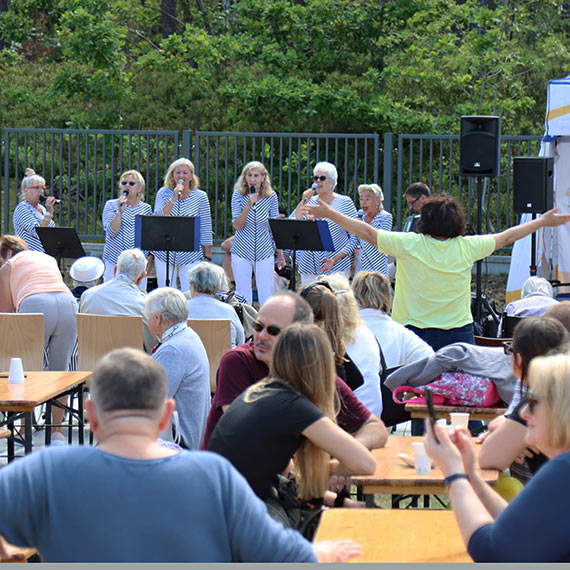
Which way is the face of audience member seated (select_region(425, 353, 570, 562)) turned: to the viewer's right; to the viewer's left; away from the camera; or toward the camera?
to the viewer's left

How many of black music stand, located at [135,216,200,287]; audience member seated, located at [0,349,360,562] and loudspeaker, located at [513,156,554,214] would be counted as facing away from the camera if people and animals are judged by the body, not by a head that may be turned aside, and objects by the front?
2

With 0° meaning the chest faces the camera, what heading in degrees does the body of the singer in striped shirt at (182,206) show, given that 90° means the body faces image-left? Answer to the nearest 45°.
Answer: approximately 0°

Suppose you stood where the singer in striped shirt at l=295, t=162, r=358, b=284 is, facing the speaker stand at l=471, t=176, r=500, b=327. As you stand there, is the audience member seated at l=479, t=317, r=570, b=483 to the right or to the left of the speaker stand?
right

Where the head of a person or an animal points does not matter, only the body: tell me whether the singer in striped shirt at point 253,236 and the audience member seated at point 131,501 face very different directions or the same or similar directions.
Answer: very different directions

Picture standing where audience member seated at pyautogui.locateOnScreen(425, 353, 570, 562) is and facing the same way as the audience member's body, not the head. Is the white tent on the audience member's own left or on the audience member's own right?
on the audience member's own right

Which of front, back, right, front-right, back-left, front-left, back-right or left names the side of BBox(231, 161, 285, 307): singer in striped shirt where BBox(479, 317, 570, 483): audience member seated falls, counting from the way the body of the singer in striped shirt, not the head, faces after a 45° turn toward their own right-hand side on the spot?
front-left

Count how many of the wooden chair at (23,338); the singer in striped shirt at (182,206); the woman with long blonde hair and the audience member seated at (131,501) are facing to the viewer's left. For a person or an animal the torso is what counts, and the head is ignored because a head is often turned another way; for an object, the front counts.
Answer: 0

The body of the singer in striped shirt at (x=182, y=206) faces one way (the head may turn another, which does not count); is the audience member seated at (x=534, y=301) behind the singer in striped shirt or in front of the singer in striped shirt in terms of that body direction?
in front

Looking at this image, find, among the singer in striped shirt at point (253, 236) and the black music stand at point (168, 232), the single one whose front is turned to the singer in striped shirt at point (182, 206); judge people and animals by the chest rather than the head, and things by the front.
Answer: the black music stand

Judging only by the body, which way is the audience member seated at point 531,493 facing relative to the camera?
to the viewer's left

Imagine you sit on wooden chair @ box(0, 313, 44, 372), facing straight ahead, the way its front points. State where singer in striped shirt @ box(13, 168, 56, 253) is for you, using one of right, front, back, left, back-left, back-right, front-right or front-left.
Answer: front

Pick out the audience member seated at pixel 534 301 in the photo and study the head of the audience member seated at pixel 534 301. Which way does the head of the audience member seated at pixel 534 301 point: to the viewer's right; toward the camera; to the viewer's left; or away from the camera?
away from the camera

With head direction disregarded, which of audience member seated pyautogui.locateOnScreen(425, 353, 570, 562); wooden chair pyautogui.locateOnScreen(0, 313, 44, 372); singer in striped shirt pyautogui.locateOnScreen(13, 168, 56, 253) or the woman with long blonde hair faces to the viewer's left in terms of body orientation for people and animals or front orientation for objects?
the audience member seated

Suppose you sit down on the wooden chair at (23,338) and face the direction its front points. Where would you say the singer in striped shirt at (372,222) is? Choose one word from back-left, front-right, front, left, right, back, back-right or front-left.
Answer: front-right

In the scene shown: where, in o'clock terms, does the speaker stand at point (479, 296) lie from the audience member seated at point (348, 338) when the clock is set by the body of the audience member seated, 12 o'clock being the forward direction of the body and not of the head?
The speaker stand is roughly at 2 o'clock from the audience member seated.

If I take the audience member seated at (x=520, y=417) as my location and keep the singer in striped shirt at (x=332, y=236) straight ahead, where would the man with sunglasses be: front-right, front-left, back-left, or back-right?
front-left

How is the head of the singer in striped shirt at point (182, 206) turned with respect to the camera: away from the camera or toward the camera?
toward the camera

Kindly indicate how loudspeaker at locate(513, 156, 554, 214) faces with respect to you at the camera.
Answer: facing the viewer and to the left of the viewer

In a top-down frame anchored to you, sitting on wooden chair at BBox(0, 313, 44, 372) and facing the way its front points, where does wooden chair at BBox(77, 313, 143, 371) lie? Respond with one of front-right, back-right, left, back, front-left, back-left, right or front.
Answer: right

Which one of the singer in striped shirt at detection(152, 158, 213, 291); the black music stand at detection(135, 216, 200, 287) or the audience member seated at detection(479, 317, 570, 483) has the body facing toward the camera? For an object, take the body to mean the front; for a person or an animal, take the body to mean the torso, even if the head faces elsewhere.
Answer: the singer in striped shirt
